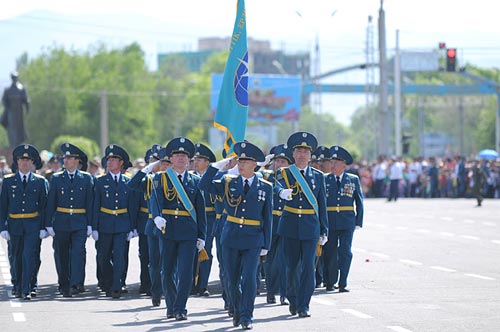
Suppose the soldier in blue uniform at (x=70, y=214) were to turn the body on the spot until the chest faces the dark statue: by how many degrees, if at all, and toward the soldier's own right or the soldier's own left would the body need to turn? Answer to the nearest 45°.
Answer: approximately 180°

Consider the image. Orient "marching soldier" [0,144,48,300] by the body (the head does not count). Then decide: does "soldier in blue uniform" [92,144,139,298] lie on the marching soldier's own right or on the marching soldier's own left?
on the marching soldier's own left

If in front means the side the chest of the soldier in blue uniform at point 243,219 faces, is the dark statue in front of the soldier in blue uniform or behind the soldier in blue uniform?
behind

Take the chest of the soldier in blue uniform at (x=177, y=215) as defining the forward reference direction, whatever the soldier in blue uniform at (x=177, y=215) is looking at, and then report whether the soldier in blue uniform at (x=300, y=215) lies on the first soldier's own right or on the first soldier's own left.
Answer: on the first soldier's own left

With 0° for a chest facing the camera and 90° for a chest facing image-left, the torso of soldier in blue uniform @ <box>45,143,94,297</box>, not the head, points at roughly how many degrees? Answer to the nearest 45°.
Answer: approximately 0°

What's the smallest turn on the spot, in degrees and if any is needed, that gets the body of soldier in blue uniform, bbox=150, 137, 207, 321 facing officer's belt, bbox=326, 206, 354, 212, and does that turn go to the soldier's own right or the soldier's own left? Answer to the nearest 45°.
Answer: approximately 135° to the soldier's own left

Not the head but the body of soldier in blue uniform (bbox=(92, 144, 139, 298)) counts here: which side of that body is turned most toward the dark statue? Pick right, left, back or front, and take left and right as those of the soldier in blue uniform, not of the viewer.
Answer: back

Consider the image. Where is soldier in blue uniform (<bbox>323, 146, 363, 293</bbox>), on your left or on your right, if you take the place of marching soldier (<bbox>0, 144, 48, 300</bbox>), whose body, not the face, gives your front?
on your left
